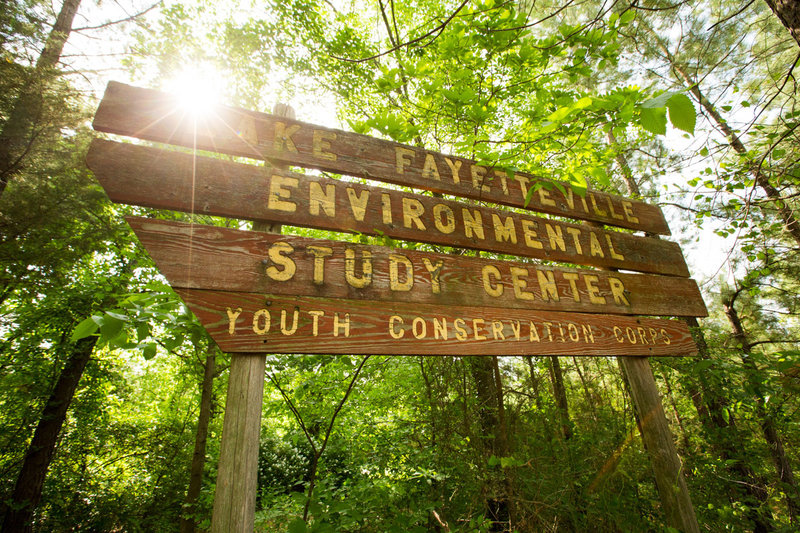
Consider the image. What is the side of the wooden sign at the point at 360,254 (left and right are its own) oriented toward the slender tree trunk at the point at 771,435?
left

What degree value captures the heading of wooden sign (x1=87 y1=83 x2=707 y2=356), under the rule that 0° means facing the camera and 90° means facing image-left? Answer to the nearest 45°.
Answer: approximately 315°

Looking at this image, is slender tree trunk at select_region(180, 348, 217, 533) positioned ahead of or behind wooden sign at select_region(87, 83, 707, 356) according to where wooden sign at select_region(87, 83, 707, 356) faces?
behind

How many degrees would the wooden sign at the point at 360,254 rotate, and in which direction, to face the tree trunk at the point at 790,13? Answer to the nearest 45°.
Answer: approximately 45° to its left

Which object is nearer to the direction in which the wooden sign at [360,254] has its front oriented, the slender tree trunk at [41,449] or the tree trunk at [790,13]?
the tree trunk
